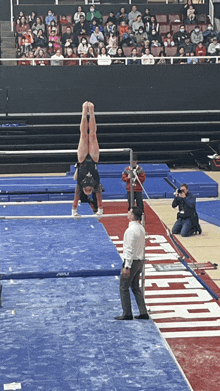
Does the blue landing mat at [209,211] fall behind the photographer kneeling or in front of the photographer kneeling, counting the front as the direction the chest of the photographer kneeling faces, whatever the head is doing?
behind

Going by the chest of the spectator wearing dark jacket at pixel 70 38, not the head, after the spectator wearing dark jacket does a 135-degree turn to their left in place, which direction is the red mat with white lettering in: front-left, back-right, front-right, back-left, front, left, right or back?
back-right

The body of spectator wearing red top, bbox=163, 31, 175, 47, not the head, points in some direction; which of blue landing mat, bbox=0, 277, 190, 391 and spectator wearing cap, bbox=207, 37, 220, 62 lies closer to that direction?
the blue landing mat

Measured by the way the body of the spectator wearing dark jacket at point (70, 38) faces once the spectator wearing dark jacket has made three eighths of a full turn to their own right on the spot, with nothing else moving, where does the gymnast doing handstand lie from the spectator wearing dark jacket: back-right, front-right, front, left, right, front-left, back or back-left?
back-left

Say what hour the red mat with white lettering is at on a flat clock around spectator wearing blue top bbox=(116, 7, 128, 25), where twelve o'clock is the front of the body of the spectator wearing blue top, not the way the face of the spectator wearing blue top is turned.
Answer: The red mat with white lettering is roughly at 12 o'clock from the spectator wearing blue top.

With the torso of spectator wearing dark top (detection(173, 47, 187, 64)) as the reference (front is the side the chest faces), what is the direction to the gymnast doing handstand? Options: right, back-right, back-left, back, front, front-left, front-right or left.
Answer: front

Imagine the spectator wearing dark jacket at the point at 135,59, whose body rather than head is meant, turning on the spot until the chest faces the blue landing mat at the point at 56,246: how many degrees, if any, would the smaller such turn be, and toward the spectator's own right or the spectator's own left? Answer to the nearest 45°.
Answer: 0° — they already face it

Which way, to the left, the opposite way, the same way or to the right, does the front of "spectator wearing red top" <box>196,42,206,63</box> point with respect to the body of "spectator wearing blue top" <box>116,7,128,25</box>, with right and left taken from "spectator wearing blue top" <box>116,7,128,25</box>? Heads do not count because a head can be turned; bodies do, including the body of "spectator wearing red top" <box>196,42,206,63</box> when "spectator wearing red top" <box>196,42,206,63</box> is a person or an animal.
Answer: the same way

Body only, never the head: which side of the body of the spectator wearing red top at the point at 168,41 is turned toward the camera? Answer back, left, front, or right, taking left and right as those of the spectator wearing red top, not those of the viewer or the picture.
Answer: front

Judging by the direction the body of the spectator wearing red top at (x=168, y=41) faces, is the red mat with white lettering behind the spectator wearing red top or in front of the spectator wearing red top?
in front

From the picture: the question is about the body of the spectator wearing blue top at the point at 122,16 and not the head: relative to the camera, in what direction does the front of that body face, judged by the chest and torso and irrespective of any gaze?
toward the camera

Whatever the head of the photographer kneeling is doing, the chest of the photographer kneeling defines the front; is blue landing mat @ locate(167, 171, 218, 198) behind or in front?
behind

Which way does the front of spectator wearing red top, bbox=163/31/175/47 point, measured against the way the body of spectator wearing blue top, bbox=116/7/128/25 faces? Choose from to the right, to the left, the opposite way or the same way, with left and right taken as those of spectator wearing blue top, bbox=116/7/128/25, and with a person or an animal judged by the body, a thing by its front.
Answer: the same way

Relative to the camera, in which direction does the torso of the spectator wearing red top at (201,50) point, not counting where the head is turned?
toward the camera

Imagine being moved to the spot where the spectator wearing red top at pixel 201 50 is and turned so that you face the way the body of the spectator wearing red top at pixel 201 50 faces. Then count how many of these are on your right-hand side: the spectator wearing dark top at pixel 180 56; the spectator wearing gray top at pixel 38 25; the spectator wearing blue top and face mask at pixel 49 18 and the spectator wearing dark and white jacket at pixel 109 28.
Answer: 4

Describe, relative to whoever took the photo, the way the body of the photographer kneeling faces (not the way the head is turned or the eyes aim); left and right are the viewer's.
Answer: facing the viewer and to the left of the viewer

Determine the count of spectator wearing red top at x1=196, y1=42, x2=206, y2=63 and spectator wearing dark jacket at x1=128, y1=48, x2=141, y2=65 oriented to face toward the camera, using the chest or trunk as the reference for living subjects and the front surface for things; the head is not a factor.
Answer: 2

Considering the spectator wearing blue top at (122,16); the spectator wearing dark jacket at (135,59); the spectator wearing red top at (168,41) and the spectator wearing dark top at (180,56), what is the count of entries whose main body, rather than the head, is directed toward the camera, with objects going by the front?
4

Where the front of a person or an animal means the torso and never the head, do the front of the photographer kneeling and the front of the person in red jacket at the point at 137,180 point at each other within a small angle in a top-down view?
no

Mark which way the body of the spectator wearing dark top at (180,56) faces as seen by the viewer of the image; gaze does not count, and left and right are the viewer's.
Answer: facing the viewer

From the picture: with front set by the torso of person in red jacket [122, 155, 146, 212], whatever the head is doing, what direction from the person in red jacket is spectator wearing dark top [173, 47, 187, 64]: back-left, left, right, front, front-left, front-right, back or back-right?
back

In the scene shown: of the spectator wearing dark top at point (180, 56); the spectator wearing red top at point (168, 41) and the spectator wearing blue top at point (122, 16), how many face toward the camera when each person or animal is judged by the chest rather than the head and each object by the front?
3
